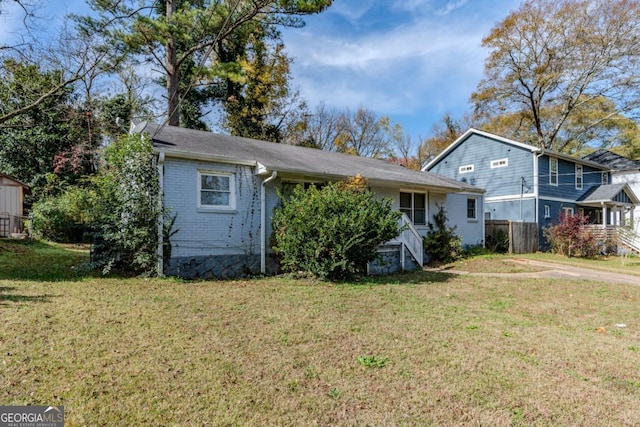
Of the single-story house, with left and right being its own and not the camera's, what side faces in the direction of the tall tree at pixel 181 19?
back

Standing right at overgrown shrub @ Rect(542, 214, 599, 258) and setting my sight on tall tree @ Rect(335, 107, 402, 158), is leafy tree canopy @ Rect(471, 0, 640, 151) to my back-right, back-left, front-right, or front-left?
front-right

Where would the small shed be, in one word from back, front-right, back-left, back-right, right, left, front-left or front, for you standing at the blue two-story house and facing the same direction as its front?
right

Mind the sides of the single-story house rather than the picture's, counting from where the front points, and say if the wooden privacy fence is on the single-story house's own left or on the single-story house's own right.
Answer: on the single-story house's own left

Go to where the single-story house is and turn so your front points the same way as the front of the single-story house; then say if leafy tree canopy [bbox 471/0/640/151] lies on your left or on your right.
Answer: on your left

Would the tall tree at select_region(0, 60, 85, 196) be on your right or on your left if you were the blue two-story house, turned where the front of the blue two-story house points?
on your right

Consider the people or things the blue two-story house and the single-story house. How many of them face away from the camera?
0

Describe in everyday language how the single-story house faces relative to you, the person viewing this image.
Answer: facing the viewer and to the right of the viewer

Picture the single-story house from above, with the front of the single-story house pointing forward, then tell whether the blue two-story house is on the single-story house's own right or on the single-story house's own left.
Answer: on the single-story house's own left
